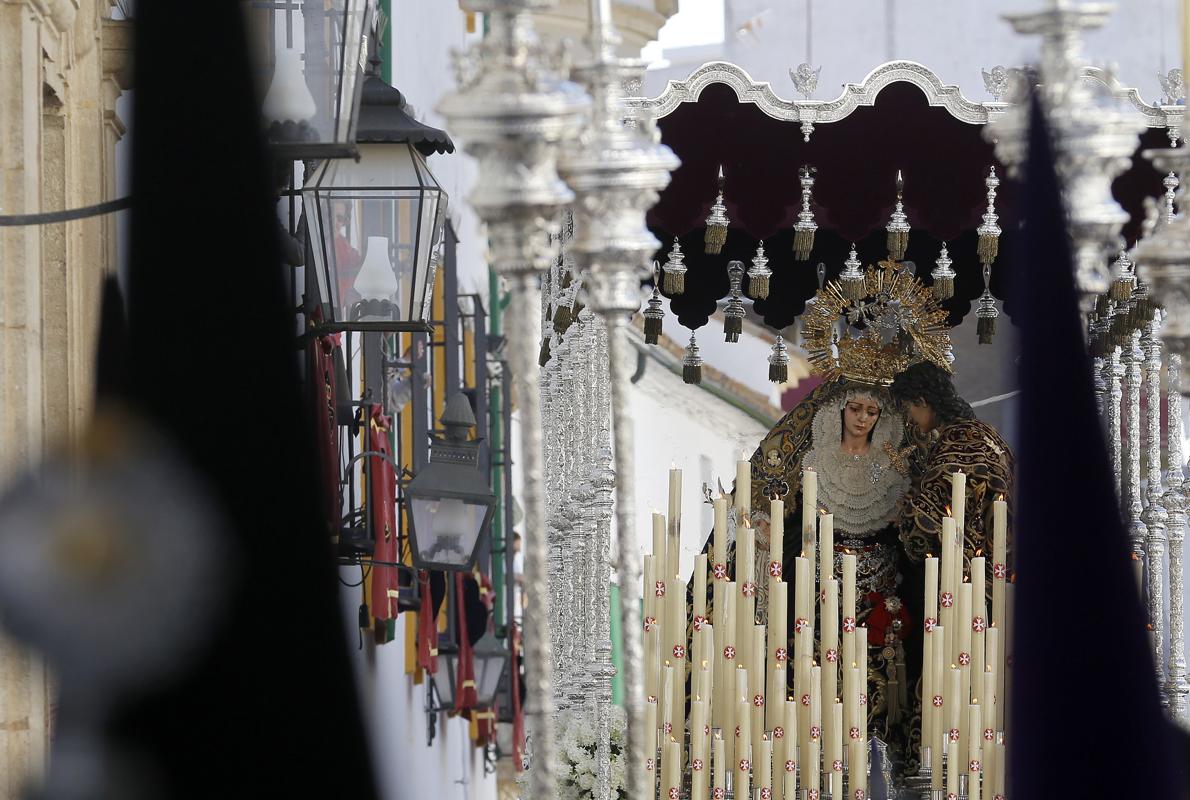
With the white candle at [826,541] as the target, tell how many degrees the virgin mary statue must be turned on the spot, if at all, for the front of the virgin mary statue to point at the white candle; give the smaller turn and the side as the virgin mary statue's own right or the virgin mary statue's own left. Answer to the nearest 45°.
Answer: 0° — it already faces it

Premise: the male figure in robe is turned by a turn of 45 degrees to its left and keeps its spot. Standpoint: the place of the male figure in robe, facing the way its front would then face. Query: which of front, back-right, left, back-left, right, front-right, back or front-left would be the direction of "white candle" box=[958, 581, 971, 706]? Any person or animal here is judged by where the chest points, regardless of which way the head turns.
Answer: front-left

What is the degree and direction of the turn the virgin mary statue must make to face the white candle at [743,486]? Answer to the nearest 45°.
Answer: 0° — it already faces it

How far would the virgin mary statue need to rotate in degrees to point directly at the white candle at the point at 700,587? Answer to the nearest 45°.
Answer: approximately 45° to its right

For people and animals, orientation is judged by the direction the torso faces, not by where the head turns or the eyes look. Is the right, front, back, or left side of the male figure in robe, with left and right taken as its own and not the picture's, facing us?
left

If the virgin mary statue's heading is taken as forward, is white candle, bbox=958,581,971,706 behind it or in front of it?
in front

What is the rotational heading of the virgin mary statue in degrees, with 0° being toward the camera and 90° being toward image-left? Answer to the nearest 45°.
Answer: approximately 0°

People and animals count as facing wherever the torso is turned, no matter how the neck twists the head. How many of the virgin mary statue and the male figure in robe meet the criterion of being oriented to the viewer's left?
1

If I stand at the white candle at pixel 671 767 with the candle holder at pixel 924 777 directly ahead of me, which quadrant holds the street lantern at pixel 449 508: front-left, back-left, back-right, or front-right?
back-left

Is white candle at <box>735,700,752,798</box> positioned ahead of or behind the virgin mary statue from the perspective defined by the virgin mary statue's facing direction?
ahead

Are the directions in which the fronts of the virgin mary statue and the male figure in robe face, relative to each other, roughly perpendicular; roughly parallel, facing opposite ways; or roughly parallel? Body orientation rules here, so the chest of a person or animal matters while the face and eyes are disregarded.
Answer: roughly perpendicular

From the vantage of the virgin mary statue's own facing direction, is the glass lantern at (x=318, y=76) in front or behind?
in front

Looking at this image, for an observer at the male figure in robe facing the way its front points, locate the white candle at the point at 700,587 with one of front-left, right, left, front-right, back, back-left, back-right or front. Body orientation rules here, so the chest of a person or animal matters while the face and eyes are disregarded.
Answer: front-left

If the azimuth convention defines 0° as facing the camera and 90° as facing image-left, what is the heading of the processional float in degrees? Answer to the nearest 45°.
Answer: approximately 0°
